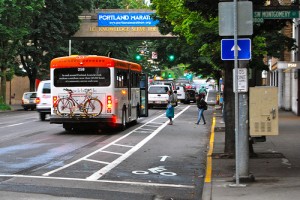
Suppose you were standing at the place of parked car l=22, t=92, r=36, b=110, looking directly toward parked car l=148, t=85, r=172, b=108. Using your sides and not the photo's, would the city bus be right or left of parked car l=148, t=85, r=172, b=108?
right

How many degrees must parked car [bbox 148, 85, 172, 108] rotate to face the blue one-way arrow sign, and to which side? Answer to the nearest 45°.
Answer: approximately 180°

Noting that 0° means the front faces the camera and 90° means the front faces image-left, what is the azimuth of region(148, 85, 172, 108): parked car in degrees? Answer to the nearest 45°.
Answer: approximately 180°

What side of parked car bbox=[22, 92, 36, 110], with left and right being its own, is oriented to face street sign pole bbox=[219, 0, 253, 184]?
back

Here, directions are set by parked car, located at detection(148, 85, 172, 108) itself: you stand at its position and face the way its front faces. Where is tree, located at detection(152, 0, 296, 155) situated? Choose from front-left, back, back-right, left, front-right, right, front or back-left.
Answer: back

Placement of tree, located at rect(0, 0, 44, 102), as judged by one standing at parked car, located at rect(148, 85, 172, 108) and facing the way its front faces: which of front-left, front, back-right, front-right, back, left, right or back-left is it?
left

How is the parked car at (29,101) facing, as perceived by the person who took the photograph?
facing away from the viewer

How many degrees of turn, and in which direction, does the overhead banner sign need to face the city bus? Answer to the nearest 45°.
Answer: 0° — it already faces it

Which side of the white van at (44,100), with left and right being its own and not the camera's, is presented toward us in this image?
back
